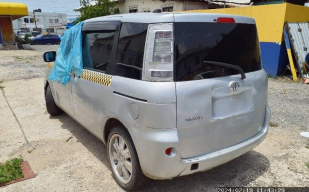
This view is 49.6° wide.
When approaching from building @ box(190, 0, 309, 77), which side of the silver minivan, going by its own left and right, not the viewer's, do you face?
right

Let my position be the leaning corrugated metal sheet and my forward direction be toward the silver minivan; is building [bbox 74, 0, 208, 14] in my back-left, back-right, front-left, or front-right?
back-right

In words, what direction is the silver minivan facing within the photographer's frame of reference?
facing away from the viewer and to the left of the viewer

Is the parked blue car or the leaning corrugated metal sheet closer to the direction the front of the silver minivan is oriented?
the parked blue car

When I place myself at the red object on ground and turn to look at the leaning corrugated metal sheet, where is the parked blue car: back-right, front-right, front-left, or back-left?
front-left

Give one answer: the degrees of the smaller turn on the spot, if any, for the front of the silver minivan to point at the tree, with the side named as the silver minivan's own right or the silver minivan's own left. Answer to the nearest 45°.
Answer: approximately 45° to the silver minivan's own right
